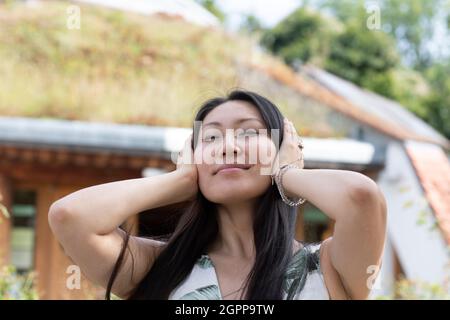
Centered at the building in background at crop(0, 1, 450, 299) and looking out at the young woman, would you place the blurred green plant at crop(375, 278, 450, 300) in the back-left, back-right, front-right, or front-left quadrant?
front-left

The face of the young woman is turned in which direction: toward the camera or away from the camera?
toward the camera

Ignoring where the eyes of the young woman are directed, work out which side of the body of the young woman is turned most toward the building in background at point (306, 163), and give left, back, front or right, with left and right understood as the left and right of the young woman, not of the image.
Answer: back

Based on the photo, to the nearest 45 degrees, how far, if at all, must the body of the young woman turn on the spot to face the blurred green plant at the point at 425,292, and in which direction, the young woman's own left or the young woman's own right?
approximately 135° to the young woman's own left

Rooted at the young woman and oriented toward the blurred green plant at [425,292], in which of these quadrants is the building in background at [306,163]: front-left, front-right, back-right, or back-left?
front-left

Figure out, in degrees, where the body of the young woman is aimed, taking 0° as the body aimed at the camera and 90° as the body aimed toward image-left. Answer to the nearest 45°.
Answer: approximately 0°
